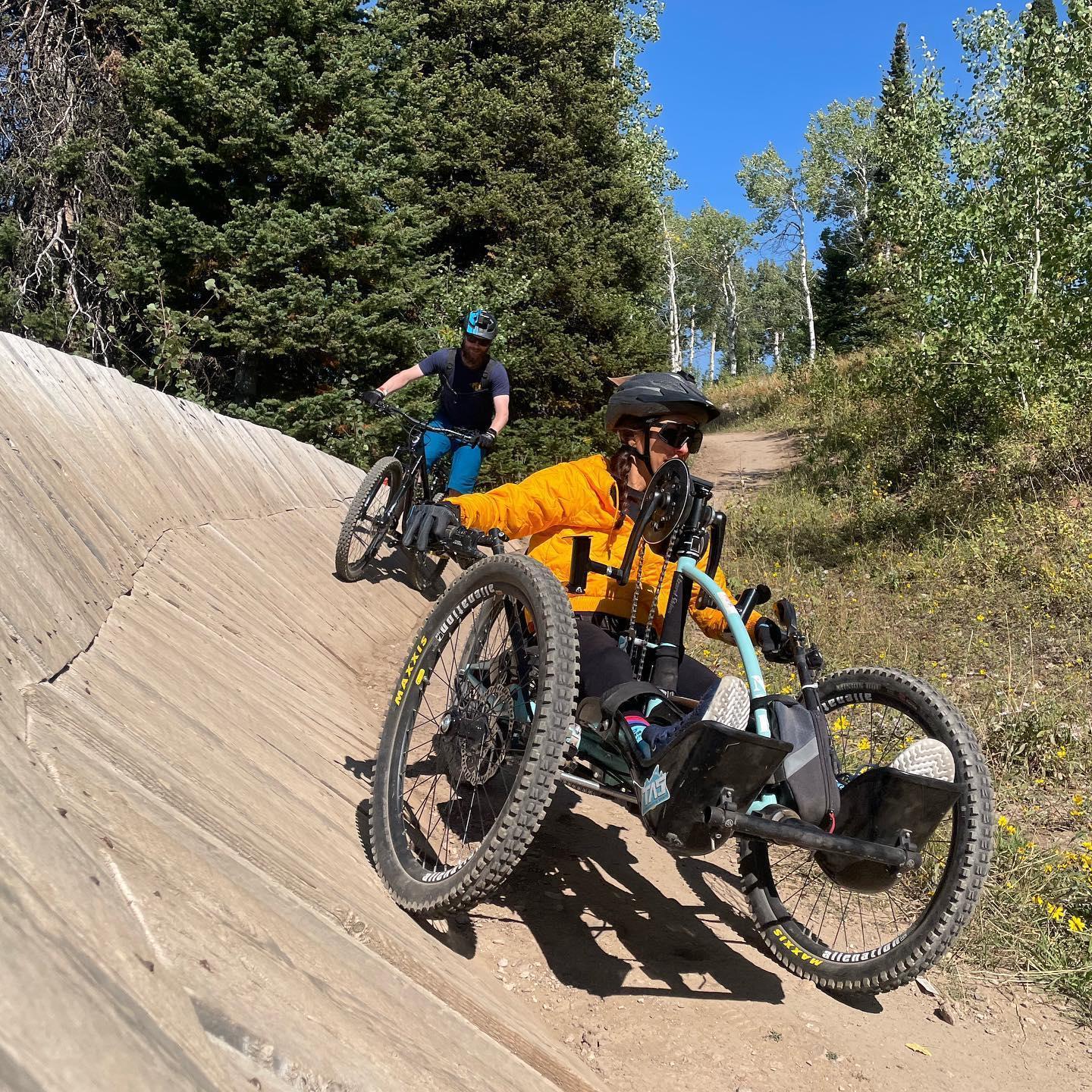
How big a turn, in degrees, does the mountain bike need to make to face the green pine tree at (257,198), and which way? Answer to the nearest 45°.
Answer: approximately 90° to its right

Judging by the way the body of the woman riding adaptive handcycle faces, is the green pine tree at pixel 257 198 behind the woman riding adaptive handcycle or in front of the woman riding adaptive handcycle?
behind

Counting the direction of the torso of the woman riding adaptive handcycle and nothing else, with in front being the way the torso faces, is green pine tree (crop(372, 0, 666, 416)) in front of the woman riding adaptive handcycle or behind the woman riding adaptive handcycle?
behind

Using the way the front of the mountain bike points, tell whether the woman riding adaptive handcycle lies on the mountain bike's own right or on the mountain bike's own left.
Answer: on the mountain bike's own left

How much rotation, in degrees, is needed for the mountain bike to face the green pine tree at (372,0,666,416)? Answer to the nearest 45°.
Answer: approximately 135° to its right

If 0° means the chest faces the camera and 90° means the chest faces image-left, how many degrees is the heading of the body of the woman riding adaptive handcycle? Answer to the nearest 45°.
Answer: approximately 315°

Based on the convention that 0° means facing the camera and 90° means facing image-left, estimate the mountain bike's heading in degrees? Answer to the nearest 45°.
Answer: approximately 45°
